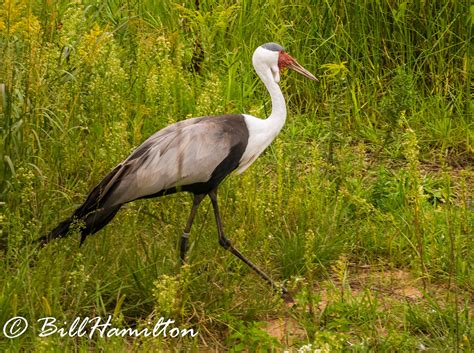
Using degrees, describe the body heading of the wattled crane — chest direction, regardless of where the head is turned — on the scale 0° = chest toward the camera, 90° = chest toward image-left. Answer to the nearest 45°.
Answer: approximately 270°
